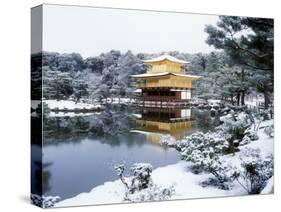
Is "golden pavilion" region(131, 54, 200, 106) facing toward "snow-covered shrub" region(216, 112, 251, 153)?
no

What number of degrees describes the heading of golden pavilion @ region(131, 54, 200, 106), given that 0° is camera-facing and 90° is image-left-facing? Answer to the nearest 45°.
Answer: approximately 45°
